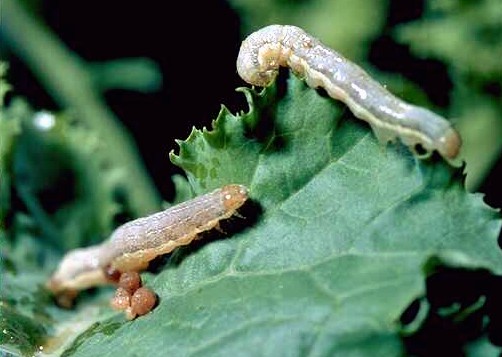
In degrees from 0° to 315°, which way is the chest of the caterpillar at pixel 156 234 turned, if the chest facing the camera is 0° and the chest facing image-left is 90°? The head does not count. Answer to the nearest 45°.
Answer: approximately 270°

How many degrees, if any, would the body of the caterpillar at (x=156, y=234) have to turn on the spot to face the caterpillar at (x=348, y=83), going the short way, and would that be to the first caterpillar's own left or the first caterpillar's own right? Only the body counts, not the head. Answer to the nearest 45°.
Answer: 0° — it already faces it
